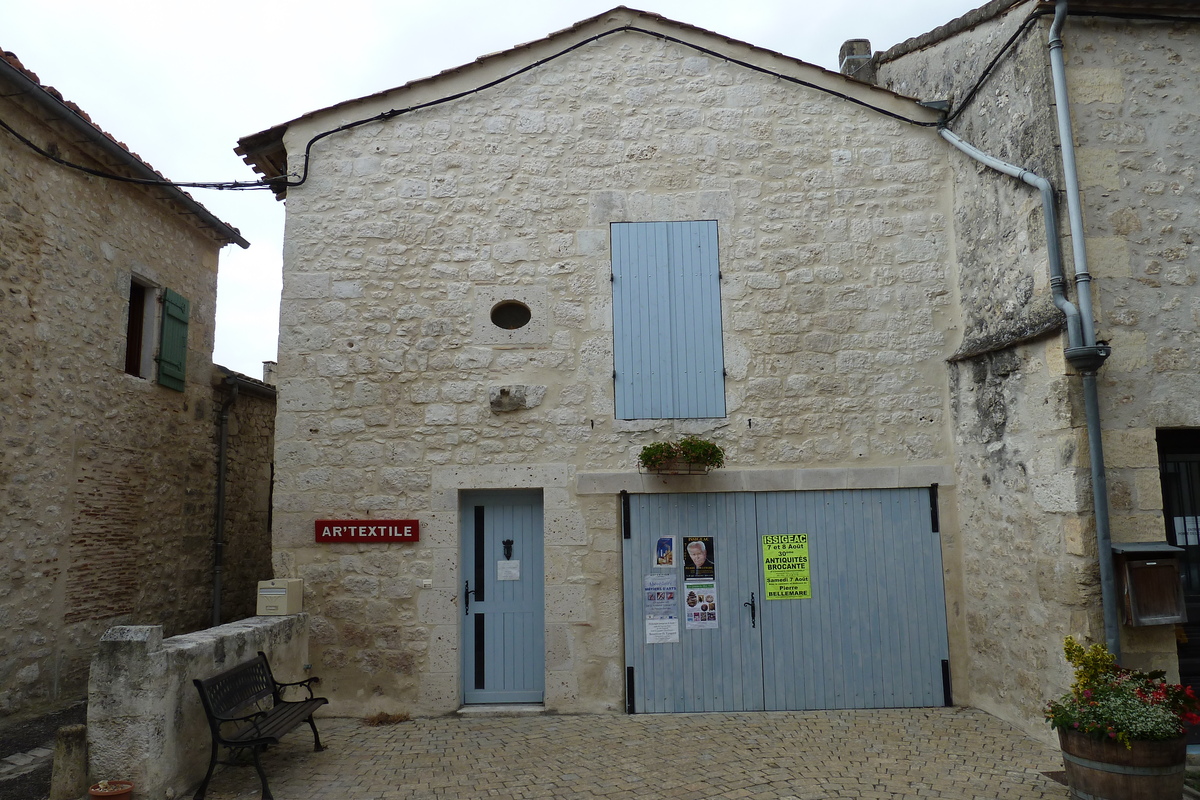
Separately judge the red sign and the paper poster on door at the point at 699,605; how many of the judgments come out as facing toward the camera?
2

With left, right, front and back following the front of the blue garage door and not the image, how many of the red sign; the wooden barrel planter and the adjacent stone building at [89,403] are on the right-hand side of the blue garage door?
2

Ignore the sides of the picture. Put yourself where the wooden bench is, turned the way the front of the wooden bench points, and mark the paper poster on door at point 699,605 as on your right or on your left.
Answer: on your left

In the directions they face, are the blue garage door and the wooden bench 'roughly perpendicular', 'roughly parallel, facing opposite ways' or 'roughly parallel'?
roughly perpendicular

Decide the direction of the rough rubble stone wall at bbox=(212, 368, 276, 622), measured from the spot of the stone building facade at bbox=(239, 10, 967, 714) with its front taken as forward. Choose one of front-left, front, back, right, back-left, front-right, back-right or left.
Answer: back-right

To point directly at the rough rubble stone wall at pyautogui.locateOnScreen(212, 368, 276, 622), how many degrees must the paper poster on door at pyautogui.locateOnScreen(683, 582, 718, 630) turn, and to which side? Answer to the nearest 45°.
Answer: approximately 135° to its right
